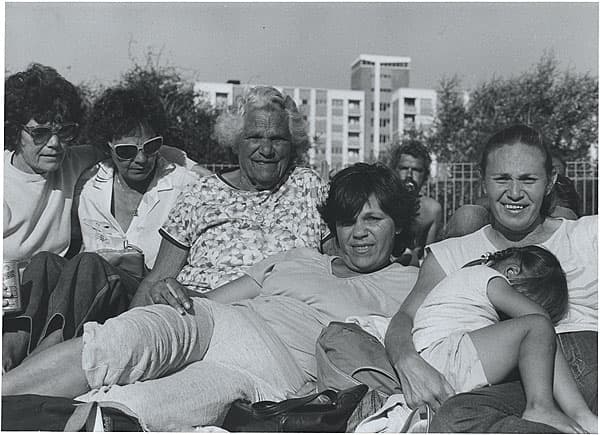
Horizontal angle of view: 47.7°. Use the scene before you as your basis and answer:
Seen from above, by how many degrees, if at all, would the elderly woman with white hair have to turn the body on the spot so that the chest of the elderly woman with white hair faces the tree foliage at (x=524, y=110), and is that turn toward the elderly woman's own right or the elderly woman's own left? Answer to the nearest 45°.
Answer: approximately 135° to the elderly woman's own left

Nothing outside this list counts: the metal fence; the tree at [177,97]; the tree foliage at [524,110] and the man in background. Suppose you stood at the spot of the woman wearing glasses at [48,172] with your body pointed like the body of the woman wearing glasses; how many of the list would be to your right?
0

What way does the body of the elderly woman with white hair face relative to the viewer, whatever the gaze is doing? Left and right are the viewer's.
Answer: facing the viewer

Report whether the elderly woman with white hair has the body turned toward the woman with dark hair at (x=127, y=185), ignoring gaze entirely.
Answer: no

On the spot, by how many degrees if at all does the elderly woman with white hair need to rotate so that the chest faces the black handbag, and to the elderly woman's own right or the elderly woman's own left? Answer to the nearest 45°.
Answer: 0° — they already face it

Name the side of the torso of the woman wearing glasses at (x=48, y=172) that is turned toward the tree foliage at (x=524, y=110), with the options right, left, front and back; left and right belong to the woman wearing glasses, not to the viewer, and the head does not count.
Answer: left

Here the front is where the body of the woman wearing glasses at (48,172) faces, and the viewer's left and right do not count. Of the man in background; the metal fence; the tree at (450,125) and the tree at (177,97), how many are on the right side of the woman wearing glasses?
0

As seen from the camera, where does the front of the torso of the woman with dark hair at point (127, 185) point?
toward the camera

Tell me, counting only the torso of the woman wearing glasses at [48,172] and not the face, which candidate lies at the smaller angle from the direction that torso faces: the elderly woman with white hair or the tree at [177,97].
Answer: the elderly woman with white hair

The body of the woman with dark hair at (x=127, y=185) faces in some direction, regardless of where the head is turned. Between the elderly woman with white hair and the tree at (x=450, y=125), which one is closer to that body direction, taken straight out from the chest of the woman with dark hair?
the elderly woman with white hair

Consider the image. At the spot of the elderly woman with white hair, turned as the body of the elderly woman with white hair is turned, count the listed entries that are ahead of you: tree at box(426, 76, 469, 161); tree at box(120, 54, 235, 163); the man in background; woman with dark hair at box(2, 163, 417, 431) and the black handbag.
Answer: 2

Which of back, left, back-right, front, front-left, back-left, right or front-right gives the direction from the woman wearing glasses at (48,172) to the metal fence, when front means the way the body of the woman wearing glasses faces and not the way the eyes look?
left

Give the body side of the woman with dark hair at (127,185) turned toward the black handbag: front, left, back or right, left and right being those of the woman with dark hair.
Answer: front

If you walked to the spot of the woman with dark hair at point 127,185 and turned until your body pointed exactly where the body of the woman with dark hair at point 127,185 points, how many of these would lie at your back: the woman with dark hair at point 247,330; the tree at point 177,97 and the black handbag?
1

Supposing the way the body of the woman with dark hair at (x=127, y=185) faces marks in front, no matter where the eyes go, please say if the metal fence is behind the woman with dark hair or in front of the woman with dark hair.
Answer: behind

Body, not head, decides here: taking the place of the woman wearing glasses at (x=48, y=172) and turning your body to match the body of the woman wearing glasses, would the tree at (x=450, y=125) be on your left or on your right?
on your left

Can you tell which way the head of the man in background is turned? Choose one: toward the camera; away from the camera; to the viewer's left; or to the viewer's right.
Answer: toward the camera

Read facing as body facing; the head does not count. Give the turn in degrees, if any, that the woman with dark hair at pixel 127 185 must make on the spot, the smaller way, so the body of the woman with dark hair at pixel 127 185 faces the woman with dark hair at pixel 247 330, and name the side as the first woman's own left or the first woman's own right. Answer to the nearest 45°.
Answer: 0° — they already face them
